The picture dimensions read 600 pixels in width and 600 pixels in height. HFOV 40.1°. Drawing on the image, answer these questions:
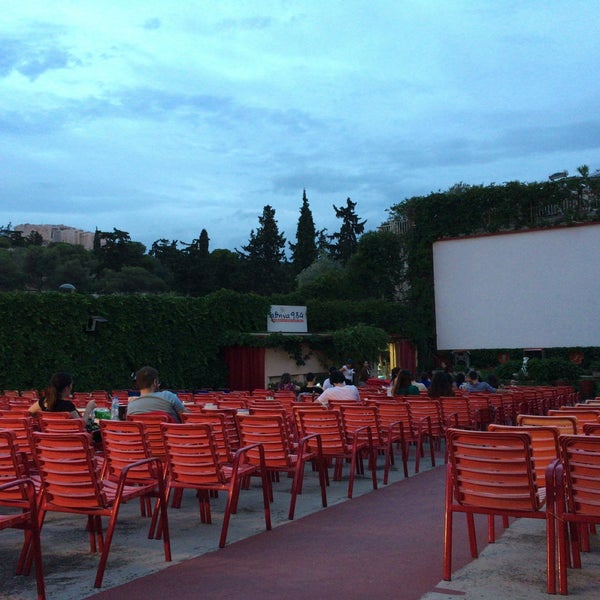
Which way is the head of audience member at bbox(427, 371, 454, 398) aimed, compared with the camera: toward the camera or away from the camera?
away from the camera

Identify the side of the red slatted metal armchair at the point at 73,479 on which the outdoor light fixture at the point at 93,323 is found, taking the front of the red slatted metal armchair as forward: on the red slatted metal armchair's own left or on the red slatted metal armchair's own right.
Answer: on the red slatted metal armchair's own left

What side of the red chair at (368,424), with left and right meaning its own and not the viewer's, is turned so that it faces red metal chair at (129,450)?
back

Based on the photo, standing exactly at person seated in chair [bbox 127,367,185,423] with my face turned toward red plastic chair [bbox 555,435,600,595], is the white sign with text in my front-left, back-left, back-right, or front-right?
back-left

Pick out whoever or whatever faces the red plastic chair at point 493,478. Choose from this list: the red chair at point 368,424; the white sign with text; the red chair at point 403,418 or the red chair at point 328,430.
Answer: the white sign with text

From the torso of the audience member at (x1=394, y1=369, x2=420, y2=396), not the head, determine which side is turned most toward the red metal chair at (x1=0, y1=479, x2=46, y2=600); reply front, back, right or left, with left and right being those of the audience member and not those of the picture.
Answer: back

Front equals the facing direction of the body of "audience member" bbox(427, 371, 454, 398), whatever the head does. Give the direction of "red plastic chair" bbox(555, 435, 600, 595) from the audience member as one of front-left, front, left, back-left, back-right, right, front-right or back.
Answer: back

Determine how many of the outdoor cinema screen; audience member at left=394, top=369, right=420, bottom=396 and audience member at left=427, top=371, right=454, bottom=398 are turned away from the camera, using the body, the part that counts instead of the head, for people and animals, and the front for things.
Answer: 2

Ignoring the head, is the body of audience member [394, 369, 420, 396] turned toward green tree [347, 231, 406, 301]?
yes

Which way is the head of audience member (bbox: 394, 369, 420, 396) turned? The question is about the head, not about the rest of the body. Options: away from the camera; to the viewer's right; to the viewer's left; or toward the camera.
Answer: away from the camera

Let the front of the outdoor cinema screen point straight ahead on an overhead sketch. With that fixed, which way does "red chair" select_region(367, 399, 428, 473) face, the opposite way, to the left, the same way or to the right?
the opposite way

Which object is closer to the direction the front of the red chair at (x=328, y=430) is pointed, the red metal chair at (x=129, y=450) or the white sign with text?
the white sign with text
